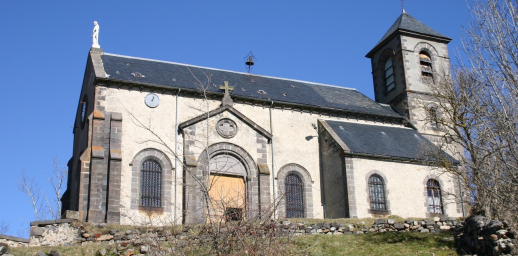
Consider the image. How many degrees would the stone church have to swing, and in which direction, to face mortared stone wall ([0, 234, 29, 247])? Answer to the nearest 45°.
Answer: approximately 45° to its right

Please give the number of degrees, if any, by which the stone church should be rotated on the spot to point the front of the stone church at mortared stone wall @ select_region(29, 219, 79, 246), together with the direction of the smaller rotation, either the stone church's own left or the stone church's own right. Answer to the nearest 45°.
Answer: approximately 45° to the stone church's own right

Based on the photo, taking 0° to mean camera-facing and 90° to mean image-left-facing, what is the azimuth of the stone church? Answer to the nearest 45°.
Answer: approximately 0°
